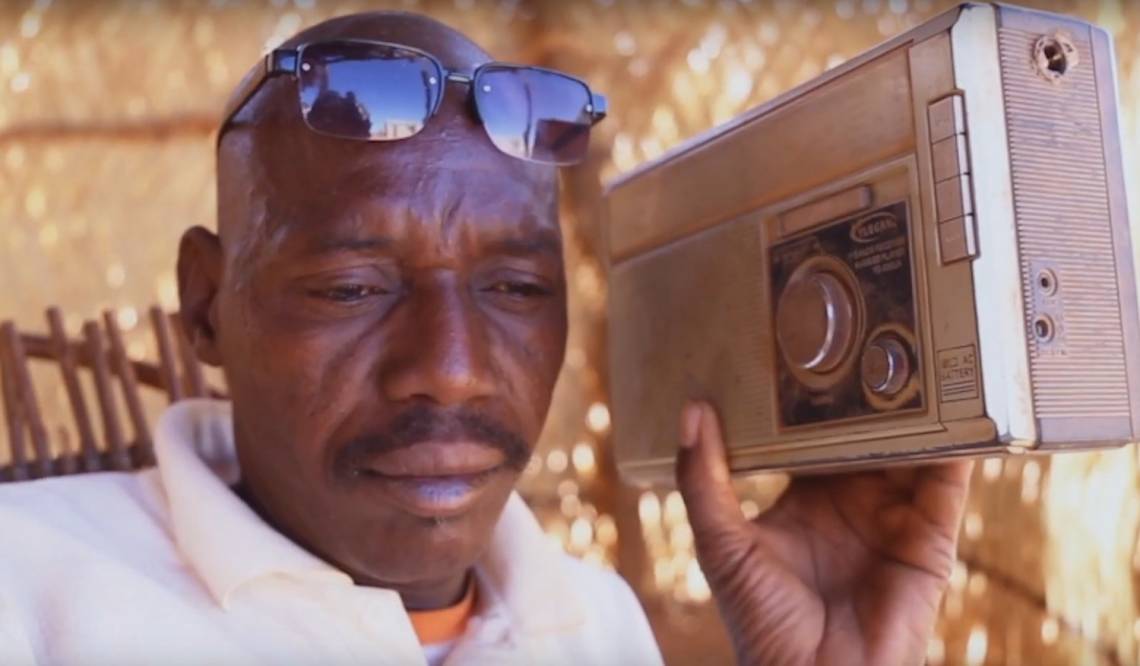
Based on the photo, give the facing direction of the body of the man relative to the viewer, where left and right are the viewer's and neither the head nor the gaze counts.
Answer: facing the viewer and to the right of the viewer
